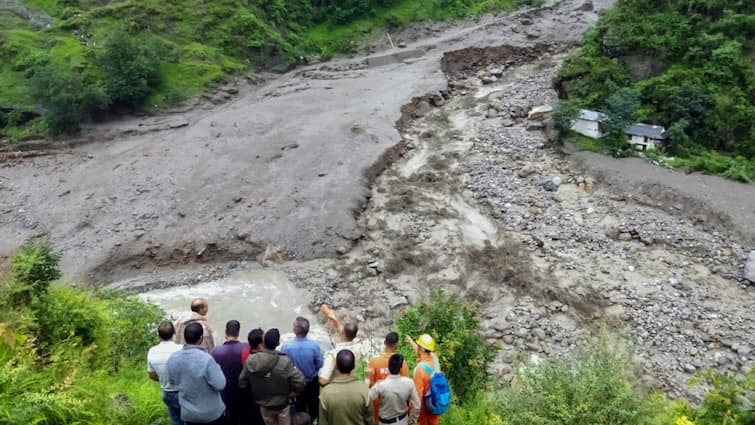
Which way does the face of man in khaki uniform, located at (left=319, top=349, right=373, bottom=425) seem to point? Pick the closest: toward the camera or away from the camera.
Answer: away from the camera

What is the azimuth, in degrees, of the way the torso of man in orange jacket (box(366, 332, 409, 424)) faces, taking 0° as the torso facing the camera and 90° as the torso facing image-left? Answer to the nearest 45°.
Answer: approximately 180°

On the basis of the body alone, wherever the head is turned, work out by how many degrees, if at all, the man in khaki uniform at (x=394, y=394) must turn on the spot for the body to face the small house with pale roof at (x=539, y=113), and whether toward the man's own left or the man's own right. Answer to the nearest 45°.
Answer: approximately 45° to the man's own right

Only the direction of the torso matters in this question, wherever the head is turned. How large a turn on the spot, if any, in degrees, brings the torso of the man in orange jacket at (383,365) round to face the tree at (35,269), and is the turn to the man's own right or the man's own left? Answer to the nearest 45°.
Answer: approximately 45° to the man's own left

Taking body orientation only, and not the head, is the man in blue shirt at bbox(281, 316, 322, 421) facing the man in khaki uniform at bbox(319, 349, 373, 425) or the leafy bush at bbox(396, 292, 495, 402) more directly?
the leafy bush

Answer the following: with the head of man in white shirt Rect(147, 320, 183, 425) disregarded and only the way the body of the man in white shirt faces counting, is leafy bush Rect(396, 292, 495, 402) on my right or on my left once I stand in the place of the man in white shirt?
on my right

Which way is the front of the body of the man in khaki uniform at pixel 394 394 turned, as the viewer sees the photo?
away from the camera

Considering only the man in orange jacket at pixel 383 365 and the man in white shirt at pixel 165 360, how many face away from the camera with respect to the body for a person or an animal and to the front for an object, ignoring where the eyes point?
2

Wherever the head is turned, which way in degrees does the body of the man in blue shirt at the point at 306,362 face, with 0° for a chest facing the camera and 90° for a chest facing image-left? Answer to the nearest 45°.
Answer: approximately 180°

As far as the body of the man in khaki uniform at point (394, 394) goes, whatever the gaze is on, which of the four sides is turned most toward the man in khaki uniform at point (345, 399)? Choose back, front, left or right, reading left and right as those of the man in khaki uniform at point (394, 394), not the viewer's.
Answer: left

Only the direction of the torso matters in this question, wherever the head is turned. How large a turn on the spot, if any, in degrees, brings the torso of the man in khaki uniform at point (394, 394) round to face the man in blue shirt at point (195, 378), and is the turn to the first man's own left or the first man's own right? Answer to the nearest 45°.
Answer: approximately 90° to the first man's own left

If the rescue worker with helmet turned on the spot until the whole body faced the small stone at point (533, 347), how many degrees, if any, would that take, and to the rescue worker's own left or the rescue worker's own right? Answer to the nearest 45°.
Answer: approximately 90° to the rescue worker's own right

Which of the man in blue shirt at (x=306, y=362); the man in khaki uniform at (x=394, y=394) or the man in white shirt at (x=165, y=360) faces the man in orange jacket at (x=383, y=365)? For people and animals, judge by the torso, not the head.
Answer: the man in khaki uniform

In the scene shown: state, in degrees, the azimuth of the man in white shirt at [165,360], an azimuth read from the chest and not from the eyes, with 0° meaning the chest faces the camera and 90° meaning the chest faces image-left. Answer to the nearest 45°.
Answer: approximately 180°

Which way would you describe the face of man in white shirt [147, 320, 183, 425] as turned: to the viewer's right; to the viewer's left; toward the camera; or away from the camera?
away from the camera

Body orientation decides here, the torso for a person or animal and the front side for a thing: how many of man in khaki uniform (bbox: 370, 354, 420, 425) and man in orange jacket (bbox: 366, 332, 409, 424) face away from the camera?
2

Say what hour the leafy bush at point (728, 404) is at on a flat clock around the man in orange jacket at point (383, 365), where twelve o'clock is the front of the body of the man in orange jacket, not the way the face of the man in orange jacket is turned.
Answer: The leafy bush is roughly at 4 o'clock from the man in orange jacket.
